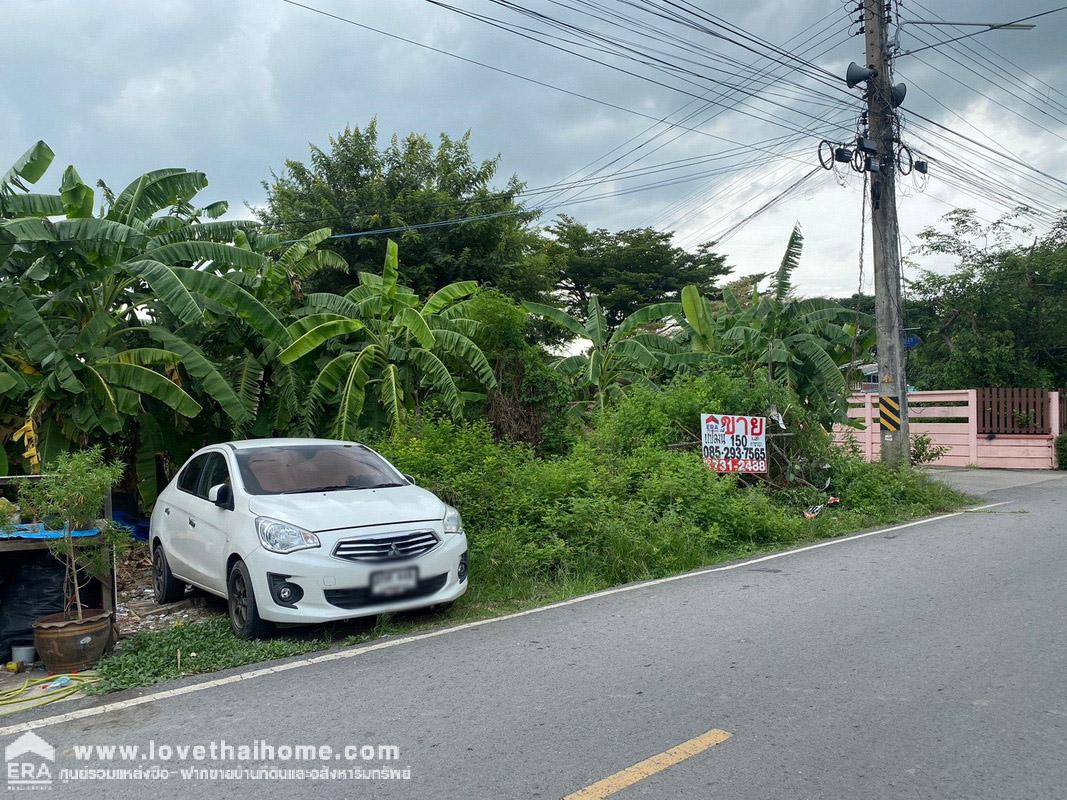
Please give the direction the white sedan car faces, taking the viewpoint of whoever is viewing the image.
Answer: facing the viewer and to the right of the viewer

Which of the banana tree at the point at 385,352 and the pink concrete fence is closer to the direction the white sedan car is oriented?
the pink concrete fence

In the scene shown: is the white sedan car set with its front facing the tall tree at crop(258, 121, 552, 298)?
no

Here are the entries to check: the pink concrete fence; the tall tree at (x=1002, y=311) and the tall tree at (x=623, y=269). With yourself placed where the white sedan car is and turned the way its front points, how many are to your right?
0

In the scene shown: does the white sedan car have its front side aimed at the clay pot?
no

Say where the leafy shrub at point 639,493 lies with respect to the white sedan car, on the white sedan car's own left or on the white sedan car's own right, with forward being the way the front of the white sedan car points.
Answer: on the white sedan car's own left

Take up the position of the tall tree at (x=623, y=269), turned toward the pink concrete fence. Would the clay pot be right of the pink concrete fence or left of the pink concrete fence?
right

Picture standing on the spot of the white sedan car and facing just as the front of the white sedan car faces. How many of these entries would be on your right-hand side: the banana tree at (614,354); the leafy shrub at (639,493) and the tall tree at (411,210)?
0

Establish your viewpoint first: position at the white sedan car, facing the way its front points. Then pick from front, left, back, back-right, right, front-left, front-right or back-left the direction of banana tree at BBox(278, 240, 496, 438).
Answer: back-left

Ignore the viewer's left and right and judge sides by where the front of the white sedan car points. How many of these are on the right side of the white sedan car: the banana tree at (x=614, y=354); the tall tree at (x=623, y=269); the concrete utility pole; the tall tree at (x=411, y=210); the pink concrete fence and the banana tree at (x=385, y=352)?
0

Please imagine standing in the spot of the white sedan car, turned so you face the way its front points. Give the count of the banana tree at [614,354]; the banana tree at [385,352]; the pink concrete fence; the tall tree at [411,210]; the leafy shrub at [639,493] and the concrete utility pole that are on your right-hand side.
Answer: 0

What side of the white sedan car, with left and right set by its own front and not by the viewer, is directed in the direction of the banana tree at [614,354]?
left

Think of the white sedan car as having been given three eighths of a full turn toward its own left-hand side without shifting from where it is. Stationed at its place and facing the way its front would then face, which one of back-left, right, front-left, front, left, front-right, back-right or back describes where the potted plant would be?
left

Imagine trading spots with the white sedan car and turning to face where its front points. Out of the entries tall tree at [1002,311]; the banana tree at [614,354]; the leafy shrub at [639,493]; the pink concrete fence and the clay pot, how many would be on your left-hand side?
4

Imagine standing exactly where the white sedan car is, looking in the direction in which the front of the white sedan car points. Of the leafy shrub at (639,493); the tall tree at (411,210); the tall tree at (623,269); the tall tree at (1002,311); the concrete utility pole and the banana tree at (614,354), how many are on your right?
0

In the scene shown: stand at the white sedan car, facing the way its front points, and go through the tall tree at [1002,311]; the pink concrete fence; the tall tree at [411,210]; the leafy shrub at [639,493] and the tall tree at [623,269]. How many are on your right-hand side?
0

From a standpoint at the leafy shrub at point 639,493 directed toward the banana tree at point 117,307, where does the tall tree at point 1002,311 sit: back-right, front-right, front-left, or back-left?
back-right

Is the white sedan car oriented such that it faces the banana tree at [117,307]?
no
